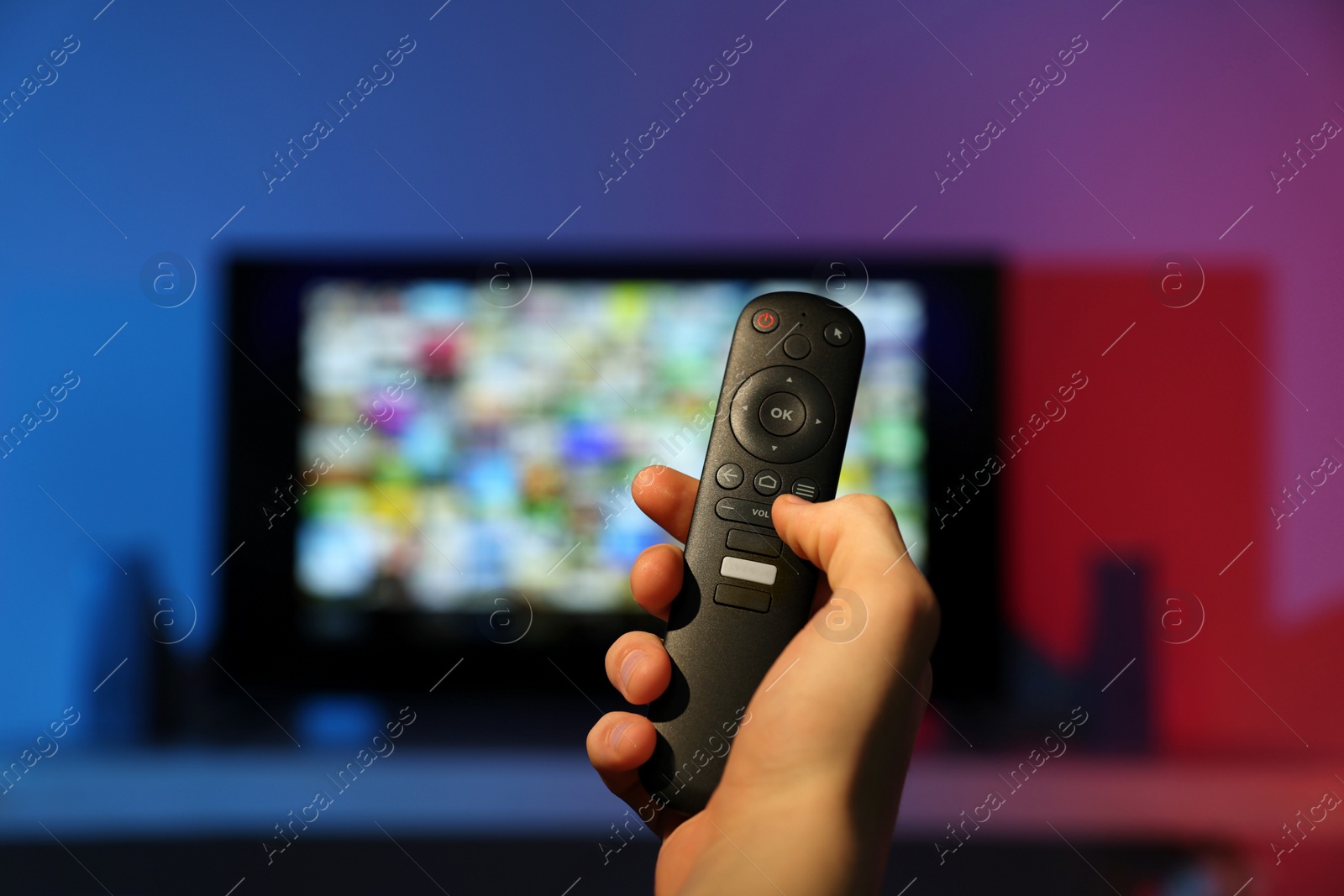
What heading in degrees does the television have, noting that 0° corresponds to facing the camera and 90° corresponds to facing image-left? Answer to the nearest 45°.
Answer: approximately 0°
